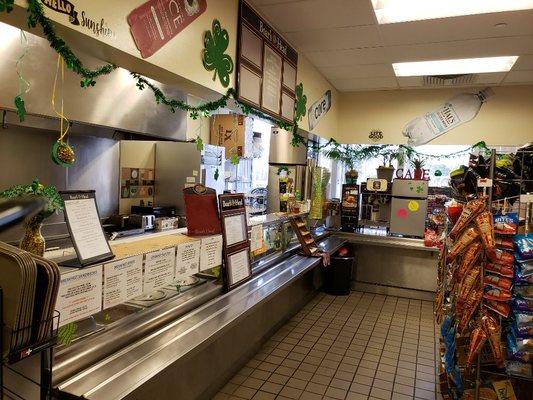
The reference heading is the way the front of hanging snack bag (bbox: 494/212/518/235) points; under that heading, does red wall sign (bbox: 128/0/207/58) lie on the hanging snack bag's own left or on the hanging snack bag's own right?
on the hanging snack bag's own right

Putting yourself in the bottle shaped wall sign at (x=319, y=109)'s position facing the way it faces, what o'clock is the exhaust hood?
The exhaust hood is roughly at 3 o'clock from the bottle shaped wall sign.

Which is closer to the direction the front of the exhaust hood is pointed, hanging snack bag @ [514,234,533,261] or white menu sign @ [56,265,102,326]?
the hanging snack bag

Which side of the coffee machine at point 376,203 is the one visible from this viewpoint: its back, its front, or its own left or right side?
front

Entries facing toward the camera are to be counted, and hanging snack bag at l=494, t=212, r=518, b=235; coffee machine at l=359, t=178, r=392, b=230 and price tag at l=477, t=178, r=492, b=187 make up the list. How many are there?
3

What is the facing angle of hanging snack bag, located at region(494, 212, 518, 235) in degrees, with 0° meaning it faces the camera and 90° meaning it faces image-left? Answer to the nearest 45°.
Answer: approximately 0°

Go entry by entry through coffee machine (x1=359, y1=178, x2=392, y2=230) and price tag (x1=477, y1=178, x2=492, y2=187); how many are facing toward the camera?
2

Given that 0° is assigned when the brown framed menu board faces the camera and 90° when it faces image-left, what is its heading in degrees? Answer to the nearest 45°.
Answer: approximately 315°

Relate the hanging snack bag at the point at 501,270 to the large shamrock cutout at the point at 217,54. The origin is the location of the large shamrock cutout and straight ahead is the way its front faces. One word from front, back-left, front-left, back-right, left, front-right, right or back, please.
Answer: front

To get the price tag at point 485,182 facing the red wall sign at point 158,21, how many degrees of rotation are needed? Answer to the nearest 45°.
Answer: approximately 45° to its right

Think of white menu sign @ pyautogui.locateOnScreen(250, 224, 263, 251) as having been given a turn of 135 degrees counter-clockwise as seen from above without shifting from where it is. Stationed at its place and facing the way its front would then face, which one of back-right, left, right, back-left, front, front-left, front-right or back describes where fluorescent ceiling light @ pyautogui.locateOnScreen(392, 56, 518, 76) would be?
front-right

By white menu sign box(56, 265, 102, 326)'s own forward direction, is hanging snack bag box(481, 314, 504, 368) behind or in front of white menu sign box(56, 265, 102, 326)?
in front

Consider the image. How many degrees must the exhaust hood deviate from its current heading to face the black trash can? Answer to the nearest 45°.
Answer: approximately 45° to its left

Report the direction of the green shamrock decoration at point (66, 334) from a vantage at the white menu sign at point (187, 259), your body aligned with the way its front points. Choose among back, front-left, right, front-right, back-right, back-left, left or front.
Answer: right
